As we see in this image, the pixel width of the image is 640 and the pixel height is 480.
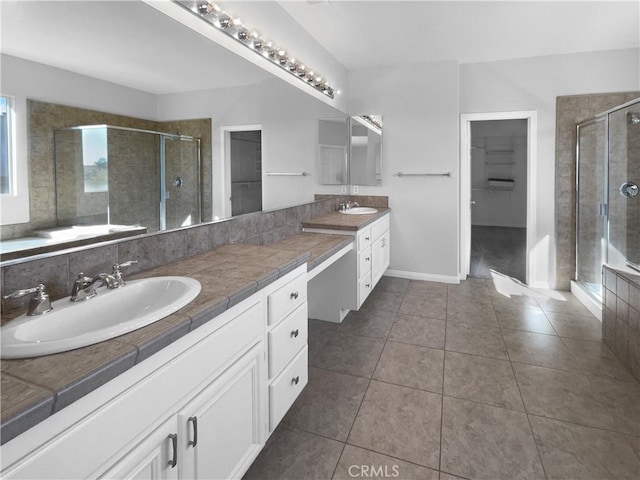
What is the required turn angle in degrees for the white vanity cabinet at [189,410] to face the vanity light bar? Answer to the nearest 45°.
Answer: approximately 135° to its left

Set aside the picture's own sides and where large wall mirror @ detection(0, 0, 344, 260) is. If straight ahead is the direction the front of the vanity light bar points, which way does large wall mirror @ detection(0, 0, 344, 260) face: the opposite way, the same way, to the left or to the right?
the same way

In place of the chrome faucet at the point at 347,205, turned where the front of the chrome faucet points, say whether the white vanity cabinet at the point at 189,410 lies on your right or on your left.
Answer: on your right

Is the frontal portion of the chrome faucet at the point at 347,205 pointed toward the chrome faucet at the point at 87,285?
no

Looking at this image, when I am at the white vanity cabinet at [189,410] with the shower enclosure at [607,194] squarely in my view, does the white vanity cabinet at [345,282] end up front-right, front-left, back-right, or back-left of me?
front-left

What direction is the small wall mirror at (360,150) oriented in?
toward the camera

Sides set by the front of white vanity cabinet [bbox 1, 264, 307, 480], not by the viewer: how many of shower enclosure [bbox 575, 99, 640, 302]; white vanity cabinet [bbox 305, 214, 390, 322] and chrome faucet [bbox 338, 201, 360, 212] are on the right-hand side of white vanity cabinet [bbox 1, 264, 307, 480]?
0

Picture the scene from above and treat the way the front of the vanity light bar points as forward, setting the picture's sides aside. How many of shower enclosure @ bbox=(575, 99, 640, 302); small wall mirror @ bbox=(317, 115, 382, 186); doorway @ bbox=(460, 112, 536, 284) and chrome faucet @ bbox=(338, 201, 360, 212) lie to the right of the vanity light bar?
0

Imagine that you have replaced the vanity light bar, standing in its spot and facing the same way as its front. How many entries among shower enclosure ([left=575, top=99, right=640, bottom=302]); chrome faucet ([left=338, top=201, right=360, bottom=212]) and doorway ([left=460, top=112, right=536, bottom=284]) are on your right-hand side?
0

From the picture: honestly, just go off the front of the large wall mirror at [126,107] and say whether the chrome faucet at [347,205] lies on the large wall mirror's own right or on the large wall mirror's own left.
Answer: on the large wall mirror's own left

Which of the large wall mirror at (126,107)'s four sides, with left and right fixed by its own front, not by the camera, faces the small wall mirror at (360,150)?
left

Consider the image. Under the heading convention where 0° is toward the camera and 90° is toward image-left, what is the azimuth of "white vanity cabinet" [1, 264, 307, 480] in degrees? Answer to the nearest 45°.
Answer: approximately 315°

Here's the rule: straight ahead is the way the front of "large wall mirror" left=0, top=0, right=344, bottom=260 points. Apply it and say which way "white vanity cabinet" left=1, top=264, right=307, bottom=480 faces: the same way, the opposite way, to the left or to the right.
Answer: the same way
